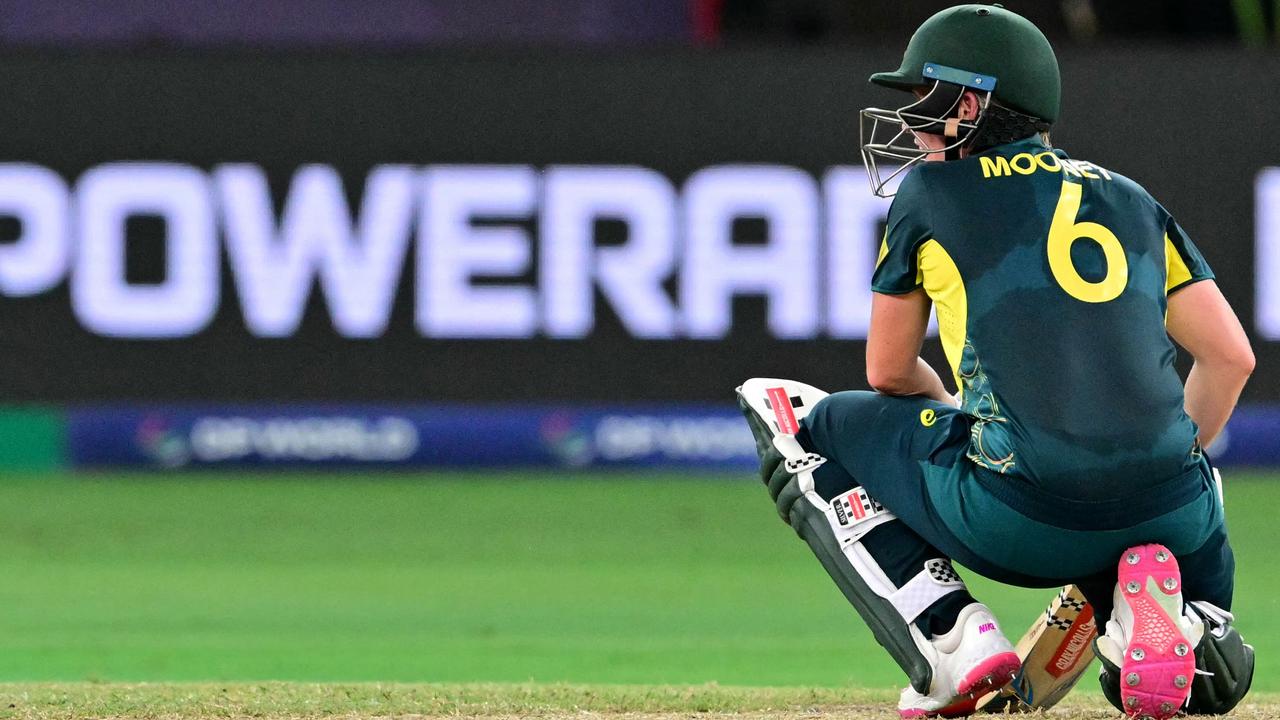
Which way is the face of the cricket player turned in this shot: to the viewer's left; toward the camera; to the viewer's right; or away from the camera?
to the viewer's left

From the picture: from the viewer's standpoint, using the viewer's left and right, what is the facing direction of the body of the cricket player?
facing away from the viewer and to the left of the viewer
